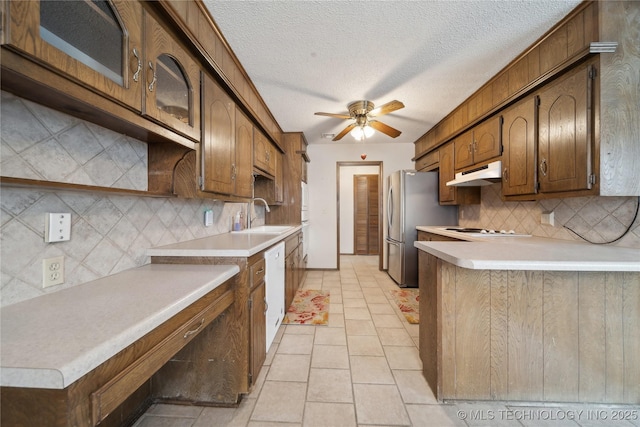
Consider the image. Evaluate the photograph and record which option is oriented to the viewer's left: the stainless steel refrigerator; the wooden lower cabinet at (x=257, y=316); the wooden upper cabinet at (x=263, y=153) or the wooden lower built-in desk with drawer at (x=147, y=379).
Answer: the stainless steel refrigerator

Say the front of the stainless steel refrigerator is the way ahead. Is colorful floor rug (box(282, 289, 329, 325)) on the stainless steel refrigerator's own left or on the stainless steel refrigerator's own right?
on the stainless steel refrigerator's own left

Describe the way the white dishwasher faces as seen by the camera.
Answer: facing to the right of the viewer

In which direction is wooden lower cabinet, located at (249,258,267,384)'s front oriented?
to the viewer's right

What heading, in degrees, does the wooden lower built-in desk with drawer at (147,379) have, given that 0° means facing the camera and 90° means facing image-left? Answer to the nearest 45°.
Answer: approximately 315°

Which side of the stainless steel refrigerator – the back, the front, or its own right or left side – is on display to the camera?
left

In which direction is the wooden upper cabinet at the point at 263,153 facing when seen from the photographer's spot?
facing to the right of the viewer

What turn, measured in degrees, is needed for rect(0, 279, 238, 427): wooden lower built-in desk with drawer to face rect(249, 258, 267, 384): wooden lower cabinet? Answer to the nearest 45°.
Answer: approximately 90° to its left

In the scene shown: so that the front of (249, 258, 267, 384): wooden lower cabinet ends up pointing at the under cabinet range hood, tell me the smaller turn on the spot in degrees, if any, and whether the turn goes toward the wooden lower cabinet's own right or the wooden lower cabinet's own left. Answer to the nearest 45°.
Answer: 0° — it already faces it

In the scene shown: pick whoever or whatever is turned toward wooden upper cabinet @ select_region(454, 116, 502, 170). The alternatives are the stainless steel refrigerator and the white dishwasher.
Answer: the white dishwasher
